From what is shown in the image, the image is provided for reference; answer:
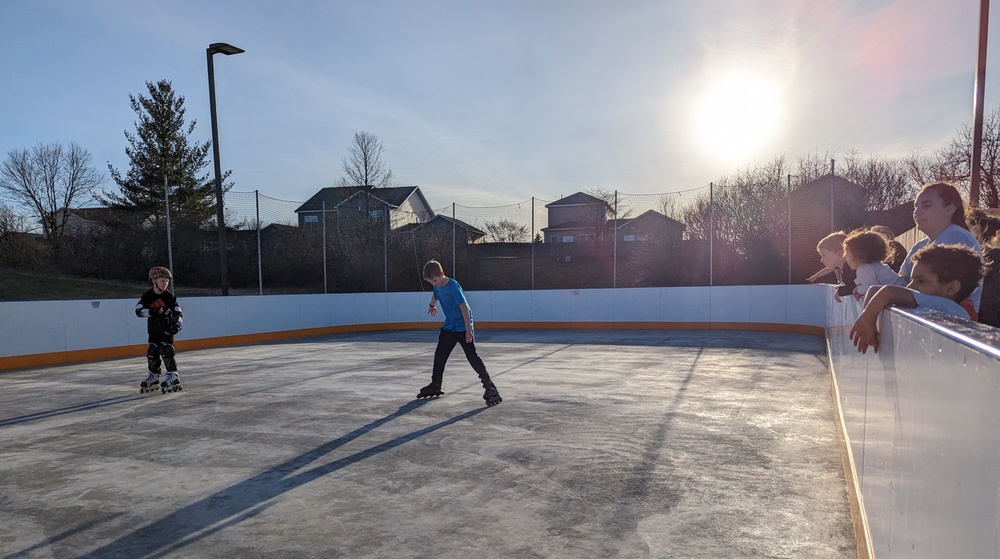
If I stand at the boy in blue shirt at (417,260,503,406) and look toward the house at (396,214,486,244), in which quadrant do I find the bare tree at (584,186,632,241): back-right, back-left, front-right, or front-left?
front-right

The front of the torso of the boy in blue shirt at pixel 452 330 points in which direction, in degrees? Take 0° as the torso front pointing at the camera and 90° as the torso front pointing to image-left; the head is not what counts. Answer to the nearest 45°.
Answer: approximately 45°

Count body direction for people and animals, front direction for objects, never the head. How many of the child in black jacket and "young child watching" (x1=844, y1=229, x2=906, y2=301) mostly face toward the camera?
1

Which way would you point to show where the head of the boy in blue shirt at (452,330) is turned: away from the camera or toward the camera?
toward the camera

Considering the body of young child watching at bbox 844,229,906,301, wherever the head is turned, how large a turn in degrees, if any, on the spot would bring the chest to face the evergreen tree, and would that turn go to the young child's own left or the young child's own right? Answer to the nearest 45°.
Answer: approximately 45° to the young child's own right

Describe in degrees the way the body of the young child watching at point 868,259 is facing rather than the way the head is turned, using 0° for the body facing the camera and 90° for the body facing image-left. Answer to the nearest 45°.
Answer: approximately 90°

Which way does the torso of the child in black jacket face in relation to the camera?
toward the camera

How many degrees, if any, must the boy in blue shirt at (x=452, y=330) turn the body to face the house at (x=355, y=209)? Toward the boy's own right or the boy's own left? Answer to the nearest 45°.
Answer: approximately 135° to the boy's own right

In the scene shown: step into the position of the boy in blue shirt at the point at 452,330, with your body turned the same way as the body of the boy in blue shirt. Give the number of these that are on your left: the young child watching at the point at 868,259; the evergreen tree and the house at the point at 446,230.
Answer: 1

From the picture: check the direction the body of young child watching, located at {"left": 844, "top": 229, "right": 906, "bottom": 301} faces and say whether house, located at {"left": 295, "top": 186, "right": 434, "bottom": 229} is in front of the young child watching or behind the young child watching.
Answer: in front

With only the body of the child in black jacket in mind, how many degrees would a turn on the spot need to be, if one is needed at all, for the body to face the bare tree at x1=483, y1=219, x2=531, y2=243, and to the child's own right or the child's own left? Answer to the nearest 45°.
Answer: approximately 135° to the child's own left

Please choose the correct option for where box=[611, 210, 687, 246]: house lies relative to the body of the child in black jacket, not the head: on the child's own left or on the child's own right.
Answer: on the child's own left
